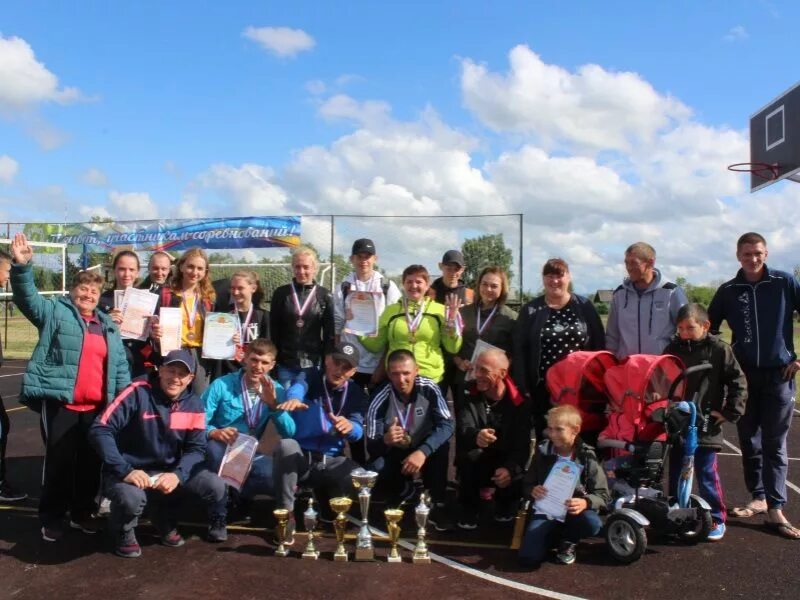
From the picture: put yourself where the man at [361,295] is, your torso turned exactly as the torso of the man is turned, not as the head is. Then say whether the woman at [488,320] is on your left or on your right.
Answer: on your left

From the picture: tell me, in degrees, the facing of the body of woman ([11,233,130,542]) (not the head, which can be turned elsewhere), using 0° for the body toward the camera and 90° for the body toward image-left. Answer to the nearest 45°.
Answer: approximately 315°

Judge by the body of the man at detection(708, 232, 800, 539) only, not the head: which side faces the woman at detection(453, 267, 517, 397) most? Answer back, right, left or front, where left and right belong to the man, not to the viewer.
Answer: right

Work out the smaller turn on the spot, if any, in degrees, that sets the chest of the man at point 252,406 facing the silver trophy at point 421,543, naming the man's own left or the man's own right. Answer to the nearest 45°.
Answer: approximately 45° to the man's own left

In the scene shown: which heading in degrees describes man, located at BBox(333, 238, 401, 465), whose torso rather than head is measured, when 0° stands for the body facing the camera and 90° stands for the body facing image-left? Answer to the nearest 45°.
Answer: approximately 0°

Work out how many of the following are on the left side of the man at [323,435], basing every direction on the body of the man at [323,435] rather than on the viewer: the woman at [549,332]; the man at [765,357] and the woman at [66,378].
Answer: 2
